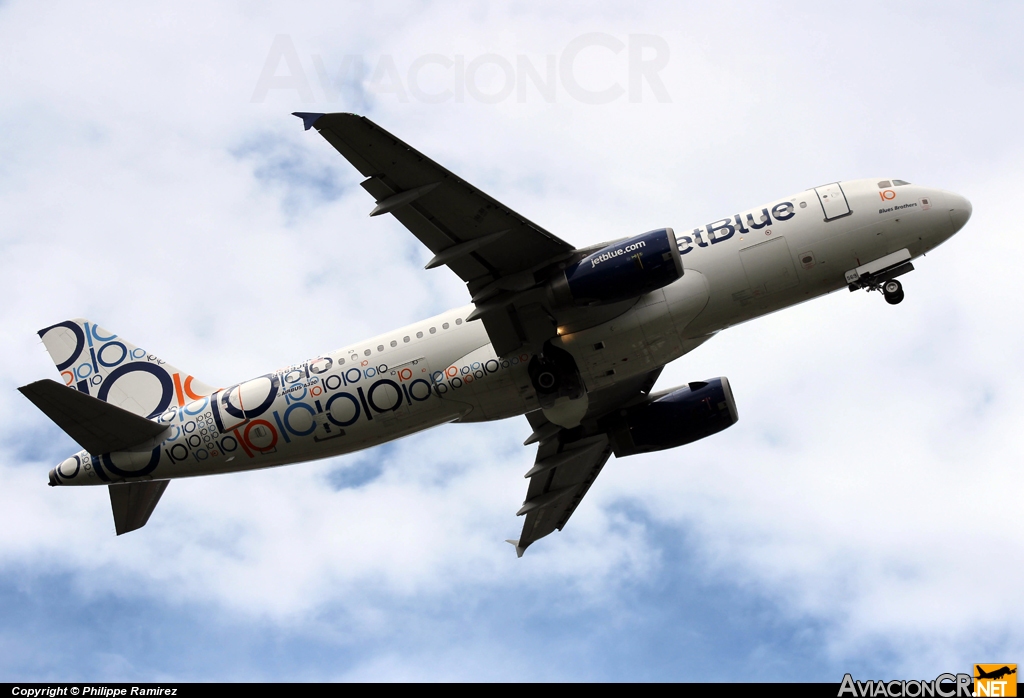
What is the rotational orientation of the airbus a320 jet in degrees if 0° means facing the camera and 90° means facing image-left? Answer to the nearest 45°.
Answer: approximately 270°
